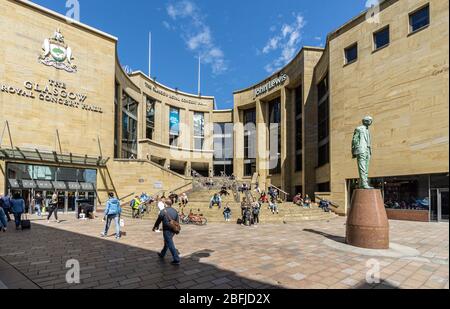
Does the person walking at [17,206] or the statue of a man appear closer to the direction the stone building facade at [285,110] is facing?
the statue of a man

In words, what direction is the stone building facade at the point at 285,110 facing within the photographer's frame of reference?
facing the viewer

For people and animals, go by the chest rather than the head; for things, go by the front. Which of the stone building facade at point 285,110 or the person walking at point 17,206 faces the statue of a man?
the stone building facade

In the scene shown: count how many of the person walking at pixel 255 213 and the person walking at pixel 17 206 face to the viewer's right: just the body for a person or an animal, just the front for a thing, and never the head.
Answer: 0

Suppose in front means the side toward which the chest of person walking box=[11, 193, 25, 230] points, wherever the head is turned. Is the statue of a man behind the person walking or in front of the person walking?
behind

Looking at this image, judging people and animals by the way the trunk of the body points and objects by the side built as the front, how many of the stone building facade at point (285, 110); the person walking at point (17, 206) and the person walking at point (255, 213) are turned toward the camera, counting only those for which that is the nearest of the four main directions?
2
